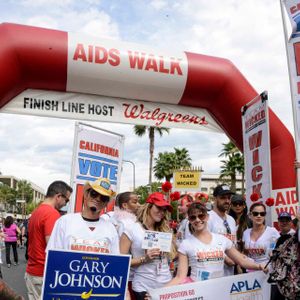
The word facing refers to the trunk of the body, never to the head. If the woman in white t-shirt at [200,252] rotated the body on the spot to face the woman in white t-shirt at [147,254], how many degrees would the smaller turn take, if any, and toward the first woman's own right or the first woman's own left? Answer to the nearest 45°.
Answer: approximately 90° to the first woman's own right

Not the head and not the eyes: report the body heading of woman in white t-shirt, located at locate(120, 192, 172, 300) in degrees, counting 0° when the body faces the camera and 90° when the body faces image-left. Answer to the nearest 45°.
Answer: approximately 315°

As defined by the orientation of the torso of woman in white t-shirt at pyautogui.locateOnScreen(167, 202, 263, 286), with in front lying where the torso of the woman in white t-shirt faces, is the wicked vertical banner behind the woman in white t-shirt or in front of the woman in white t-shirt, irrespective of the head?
behind

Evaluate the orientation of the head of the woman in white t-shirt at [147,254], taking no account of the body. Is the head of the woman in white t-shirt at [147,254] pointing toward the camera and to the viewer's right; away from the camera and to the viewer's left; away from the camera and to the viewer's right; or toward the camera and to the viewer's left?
toward the camera and to the viewer's right

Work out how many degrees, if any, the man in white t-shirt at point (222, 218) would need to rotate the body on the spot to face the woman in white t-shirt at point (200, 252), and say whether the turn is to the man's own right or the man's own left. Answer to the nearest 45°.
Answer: approximately 45° to the man's own right

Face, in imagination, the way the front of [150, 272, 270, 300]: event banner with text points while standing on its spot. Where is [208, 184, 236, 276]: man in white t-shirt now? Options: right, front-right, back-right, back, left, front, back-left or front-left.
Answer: back

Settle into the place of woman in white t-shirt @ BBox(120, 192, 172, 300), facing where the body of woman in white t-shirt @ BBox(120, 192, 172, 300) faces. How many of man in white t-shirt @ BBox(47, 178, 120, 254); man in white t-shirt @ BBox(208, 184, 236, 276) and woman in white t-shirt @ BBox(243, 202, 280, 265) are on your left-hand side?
2

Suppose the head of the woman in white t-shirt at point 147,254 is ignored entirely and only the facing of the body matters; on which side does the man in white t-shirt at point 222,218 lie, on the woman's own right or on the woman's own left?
on the woman's own left
